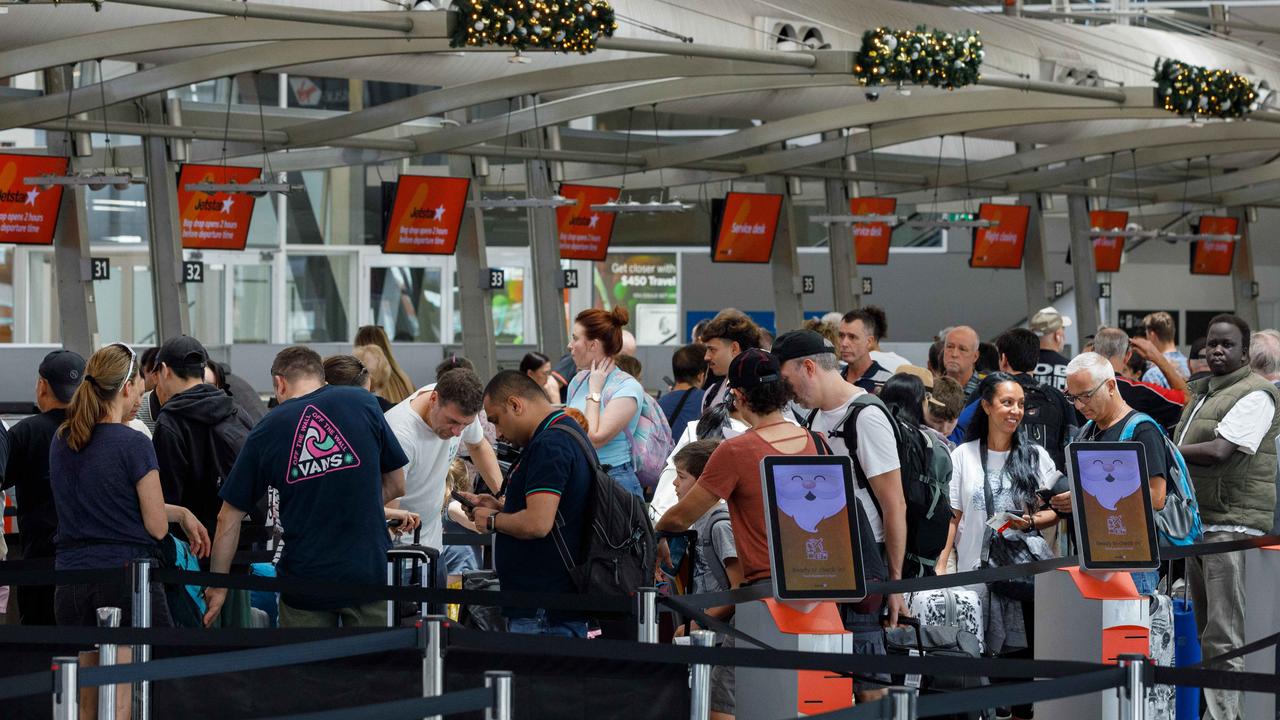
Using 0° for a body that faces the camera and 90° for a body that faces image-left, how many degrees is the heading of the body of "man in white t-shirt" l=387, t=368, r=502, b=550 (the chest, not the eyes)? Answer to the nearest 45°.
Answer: approximately 315°

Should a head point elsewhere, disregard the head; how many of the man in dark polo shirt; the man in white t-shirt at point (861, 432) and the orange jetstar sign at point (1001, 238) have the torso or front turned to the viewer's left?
2

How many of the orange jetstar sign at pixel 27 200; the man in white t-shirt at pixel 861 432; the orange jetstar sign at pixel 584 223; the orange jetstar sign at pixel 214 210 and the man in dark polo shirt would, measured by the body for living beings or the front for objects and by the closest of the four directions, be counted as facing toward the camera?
3

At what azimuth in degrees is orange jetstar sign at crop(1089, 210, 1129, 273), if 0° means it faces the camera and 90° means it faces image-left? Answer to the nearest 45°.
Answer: approximately 0°

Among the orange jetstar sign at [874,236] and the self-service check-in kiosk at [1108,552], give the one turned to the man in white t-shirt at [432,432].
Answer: the orange jetstar sign

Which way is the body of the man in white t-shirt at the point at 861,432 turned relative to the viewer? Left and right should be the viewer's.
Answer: facing to the left of the viewer
